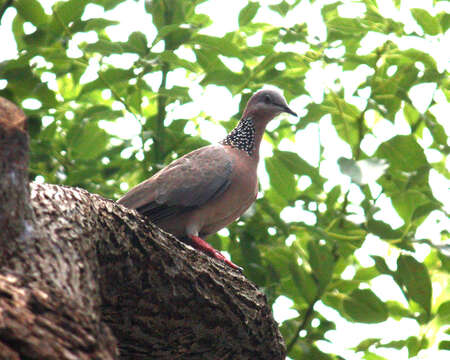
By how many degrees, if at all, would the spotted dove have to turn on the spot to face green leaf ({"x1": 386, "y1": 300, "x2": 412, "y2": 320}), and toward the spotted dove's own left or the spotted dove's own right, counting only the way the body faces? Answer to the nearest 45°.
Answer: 0° — it already faces it

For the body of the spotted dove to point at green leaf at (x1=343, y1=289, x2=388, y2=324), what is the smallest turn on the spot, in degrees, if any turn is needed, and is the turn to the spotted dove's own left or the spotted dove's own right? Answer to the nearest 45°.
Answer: approximately 45° to the spotted dove's own left

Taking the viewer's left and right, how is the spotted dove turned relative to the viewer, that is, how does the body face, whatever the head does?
facing to the right of the viewer
